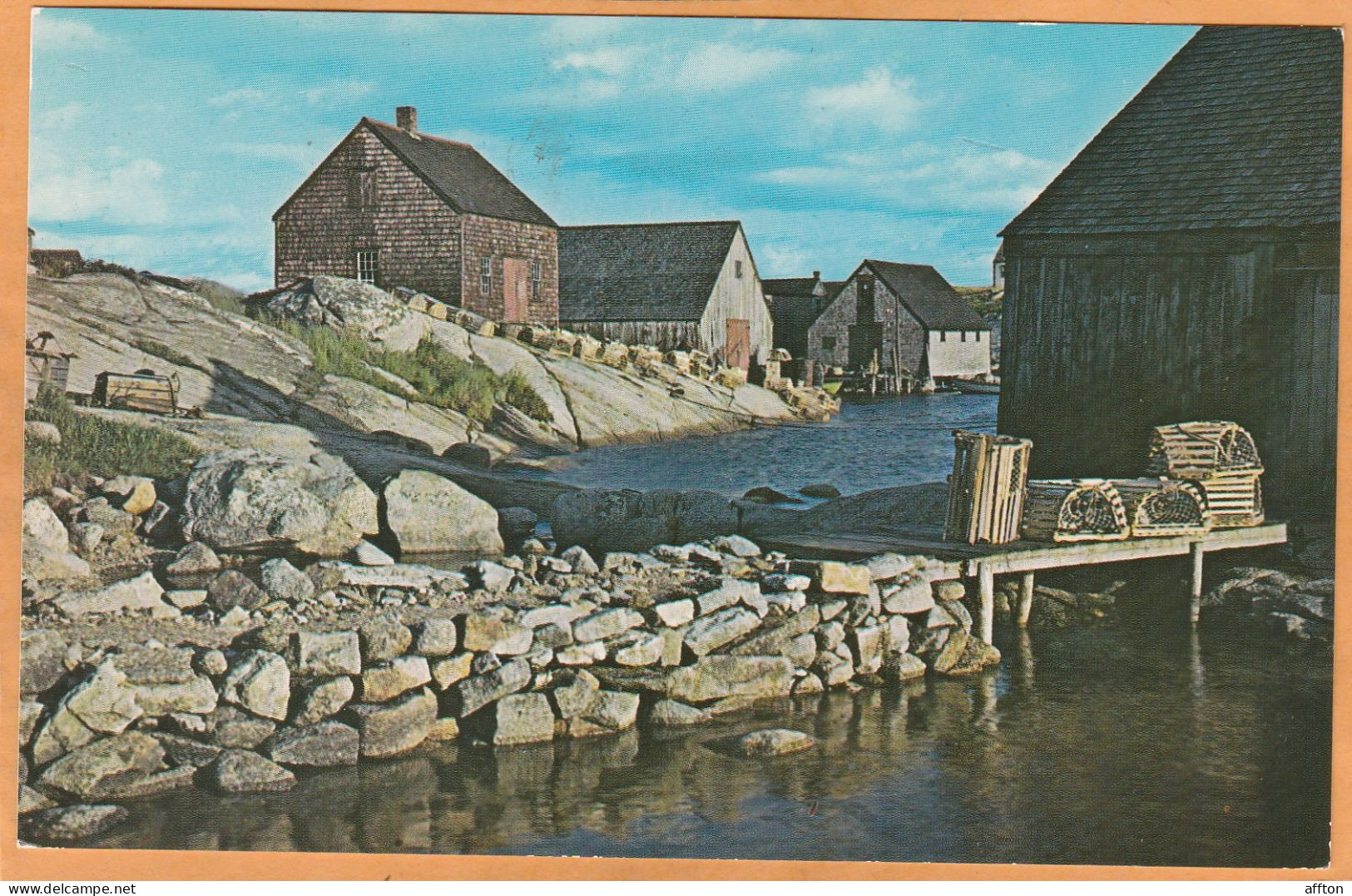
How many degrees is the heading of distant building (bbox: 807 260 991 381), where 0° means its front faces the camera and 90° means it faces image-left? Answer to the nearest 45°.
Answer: approximately 45°

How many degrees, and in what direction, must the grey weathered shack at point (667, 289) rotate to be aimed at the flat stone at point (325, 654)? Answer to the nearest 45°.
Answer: approximately 45° to its right

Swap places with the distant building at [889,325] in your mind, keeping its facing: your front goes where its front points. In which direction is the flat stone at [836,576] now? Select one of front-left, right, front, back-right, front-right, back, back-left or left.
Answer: front-left

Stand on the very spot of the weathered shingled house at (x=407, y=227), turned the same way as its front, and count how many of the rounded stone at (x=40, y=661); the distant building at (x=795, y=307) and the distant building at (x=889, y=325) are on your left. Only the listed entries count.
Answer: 2

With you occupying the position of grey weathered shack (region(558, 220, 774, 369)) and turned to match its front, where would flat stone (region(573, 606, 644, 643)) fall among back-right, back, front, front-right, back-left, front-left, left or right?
front-right

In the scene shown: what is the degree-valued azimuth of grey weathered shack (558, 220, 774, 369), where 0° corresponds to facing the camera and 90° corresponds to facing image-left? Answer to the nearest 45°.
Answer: approximately 315°

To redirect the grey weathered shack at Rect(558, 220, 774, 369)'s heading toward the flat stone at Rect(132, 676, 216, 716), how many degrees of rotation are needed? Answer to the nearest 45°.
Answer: approximately 45° to its right

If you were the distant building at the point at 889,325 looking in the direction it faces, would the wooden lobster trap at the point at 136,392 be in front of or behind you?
in front

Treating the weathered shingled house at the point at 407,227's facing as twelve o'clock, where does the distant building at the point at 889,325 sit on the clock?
The distant building is roughly at 9 o'clock from the weathered shingled house.
